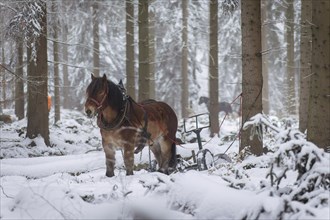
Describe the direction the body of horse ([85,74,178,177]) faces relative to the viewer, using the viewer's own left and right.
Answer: facing the viewer and to the left of the viewer

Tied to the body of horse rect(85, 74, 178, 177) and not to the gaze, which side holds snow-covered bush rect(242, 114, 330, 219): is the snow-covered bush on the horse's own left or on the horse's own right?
on the horse's own left
